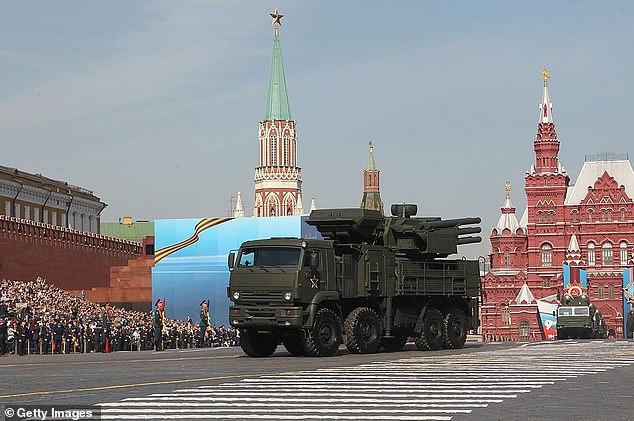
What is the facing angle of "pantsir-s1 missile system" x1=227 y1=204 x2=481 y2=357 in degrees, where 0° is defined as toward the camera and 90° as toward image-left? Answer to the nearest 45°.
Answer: approximately 45°
